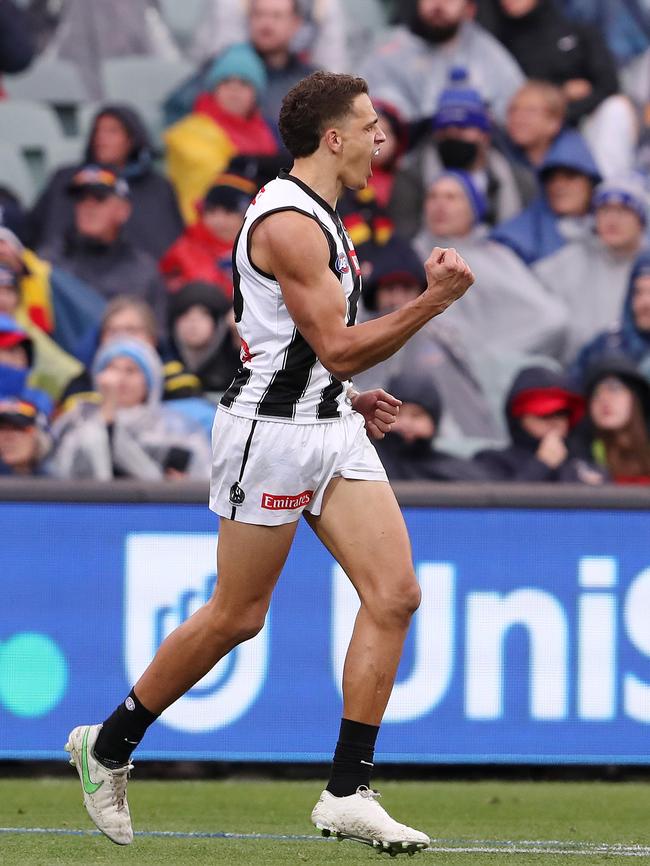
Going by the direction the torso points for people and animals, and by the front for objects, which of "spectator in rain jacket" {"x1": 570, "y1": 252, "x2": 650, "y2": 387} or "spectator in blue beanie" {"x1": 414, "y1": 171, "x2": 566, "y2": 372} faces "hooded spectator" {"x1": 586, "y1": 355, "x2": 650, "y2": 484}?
the spectator in rain jacket

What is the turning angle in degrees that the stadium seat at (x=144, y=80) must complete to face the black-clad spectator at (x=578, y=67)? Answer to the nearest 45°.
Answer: approximately 90° to its left

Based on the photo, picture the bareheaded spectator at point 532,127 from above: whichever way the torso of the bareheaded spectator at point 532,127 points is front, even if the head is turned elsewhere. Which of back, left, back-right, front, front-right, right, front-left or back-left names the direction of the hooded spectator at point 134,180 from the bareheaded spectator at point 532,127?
front-right

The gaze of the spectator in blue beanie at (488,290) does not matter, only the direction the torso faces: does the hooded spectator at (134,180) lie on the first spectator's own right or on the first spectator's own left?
on the first spectator's own right

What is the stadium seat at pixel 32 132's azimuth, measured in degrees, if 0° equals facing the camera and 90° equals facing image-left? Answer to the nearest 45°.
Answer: approximately 0°

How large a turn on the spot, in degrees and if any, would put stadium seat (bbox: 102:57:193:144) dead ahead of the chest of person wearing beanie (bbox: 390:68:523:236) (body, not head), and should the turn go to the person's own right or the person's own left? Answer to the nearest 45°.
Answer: approximately 90° to the person's own right
